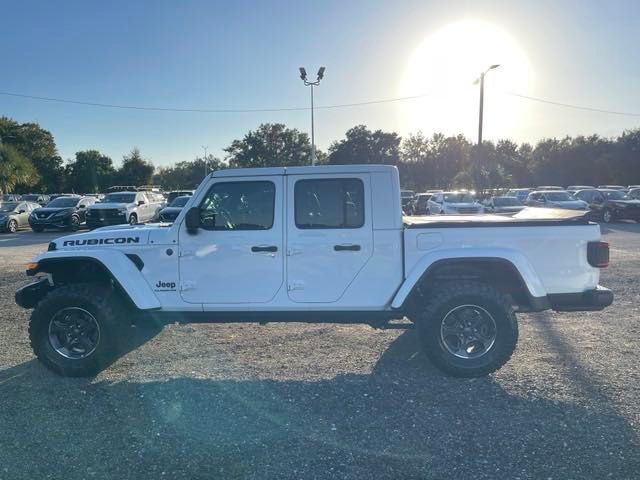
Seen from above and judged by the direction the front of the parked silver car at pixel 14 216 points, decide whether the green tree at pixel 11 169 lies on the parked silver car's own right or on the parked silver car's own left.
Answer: on the parked silver car's own right

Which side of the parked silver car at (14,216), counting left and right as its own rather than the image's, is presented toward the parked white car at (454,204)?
left

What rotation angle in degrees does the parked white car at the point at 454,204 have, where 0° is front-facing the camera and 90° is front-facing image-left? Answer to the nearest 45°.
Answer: approximately 315°

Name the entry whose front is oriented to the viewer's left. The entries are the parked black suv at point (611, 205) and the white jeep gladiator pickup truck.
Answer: the white jeep gladiator pickup truck

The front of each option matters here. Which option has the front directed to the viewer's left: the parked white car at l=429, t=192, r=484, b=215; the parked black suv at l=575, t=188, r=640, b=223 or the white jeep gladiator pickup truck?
the white jeep gladiator pickup truck

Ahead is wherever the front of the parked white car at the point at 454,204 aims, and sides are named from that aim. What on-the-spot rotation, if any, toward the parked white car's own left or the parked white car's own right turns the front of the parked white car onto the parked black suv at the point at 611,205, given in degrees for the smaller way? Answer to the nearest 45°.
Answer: approximately 90° to the parked white car's own left

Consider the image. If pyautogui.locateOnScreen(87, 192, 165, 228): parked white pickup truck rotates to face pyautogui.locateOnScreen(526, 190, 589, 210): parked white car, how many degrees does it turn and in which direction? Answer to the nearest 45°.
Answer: approximately 135° to its left

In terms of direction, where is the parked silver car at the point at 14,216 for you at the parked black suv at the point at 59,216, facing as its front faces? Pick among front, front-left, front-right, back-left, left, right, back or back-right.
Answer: right

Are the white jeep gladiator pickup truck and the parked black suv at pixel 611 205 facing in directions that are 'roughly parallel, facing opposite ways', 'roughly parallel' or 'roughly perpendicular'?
roughly perpendicular

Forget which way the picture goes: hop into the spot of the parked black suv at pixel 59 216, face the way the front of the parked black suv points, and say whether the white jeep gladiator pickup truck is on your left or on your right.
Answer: on your left

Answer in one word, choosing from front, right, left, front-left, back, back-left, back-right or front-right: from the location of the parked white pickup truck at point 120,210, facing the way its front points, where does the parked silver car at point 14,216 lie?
right

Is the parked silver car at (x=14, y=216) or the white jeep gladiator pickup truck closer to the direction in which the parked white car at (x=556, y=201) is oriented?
the white jeep gladiator pickup truck

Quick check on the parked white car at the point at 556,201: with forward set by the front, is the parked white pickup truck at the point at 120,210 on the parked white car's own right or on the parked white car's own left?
on the parked white car's own right

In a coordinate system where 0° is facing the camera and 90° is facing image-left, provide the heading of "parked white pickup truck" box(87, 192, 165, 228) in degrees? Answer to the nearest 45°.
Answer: approximately 45°

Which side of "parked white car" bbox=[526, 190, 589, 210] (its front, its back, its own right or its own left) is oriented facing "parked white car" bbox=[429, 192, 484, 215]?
right

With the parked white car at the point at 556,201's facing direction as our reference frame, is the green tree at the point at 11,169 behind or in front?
behind
